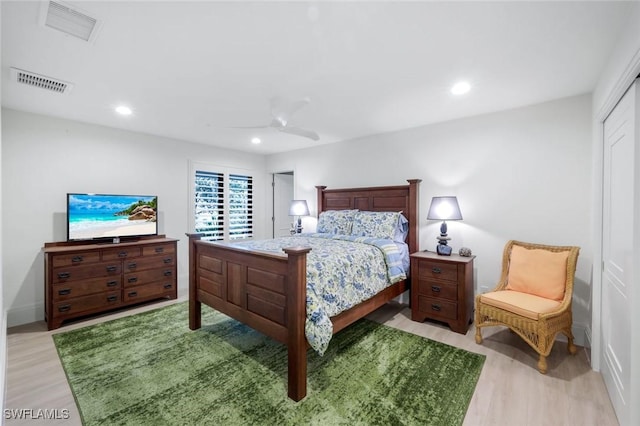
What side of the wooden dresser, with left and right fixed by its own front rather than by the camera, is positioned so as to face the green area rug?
front

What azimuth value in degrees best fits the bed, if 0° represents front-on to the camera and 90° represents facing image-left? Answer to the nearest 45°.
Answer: approximately 45°

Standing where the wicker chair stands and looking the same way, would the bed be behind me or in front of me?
in front

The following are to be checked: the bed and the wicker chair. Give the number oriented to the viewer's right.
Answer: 0

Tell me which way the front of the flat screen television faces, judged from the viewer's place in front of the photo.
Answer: facing the viewer and to the right of the viewer

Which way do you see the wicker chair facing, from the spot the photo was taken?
facing the viewer and to the left of the viewer

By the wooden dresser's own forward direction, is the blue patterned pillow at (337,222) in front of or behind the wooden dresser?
in front

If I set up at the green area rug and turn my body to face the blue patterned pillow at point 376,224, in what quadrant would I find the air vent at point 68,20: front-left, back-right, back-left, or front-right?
back-left
